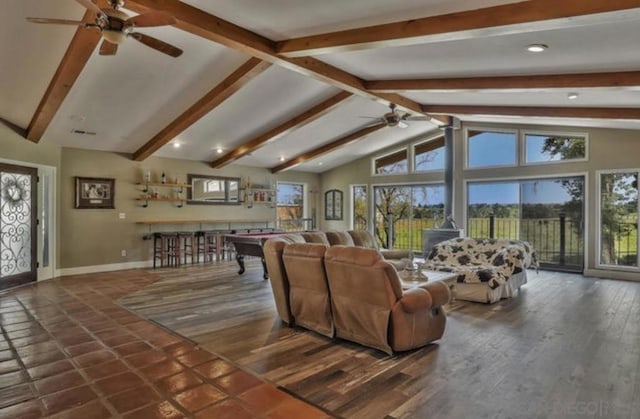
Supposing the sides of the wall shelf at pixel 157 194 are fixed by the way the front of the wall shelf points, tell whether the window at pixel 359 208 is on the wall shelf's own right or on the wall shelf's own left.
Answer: on the wall shelf's own left

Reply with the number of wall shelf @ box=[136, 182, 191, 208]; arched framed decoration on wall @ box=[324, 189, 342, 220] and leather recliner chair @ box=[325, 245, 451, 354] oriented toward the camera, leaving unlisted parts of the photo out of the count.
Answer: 2

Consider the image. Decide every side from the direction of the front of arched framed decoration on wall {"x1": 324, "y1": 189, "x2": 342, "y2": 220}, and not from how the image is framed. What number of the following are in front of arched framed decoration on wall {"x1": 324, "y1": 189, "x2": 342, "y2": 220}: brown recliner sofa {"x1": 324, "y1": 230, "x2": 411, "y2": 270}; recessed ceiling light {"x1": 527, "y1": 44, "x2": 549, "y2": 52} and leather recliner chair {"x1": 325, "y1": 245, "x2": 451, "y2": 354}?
3

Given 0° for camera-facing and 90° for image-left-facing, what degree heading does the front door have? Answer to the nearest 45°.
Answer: approximately 315°

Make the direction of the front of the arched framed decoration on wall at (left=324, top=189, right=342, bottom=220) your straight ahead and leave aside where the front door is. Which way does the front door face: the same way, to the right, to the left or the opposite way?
to the left

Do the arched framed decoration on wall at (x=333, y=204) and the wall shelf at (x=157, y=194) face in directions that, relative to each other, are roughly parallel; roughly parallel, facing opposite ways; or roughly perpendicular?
roughly parallel

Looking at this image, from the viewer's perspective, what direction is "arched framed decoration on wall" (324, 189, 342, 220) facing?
toward the camera

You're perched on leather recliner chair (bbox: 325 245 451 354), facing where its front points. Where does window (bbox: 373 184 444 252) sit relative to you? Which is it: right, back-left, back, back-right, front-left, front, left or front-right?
front-left

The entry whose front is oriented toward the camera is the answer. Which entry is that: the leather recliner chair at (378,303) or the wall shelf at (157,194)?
the wall shelf

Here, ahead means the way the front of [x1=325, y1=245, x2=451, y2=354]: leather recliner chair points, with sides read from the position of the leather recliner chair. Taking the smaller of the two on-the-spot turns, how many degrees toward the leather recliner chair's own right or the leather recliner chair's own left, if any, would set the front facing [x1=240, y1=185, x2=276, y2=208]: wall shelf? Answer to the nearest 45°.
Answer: approximately 90° to the leather recliner chair's own left

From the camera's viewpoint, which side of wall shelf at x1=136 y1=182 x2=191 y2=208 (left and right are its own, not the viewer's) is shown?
front

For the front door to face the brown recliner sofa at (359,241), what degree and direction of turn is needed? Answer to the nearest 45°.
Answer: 0° — it already faces it

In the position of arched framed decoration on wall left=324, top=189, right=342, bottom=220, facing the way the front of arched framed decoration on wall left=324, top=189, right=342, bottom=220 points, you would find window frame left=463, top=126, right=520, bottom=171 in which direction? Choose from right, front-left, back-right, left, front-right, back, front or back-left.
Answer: front-left

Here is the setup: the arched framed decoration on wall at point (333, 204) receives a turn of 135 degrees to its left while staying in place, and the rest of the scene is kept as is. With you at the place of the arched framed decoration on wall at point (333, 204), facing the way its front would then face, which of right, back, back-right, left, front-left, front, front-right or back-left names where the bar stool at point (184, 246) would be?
back

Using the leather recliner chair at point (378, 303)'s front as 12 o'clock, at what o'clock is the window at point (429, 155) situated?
The window is roughly at 11 o'clock from the leather recliner chair.

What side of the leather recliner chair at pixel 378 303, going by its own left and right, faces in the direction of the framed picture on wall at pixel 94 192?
left

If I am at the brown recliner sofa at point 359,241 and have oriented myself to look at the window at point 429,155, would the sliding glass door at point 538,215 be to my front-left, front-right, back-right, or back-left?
front-right

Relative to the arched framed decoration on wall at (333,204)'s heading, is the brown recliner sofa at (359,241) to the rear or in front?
in front
